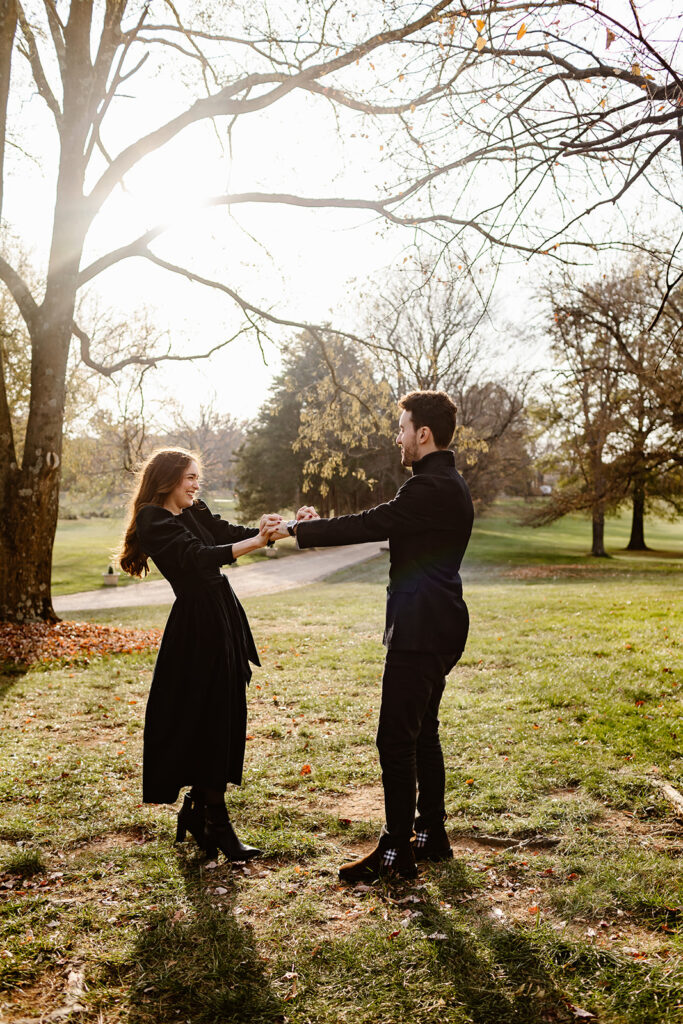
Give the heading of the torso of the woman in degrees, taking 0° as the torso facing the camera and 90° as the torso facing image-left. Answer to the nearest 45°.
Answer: approximately 270°

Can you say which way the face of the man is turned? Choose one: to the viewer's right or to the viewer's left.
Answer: to the viewer's left

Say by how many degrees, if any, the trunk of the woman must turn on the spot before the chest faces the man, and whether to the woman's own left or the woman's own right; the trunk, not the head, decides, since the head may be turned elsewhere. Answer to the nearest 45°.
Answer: approximately 45° to the woman's own right

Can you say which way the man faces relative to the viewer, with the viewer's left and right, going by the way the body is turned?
facing to the left of the viewer

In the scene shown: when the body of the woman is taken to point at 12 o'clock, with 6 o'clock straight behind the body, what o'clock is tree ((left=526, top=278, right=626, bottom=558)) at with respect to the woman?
The tree is roughly at 10 o'clock from the woman.

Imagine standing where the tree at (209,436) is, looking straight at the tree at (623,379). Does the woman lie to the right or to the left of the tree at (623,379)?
right

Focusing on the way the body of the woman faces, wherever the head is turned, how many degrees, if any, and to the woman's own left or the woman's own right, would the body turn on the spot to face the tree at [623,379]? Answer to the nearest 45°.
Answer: approximately 45° to the woman's own left

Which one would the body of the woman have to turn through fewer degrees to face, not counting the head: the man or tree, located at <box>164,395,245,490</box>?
the man

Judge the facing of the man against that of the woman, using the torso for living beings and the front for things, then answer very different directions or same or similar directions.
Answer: very different directions

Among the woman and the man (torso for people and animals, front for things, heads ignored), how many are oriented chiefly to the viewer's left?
1
